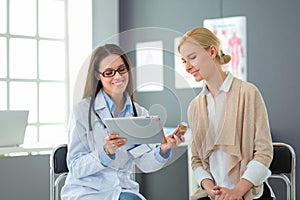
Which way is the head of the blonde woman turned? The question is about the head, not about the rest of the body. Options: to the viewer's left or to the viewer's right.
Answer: to the viewer's left

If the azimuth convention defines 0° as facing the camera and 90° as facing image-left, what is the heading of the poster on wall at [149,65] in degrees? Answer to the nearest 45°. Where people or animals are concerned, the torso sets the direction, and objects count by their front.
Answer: approximately 0°

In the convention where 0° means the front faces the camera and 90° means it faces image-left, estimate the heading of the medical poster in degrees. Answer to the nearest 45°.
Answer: approximately 0°
